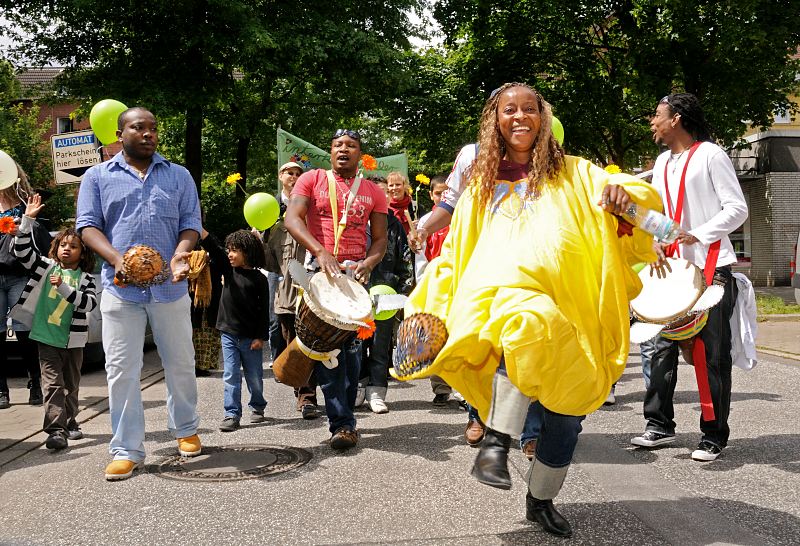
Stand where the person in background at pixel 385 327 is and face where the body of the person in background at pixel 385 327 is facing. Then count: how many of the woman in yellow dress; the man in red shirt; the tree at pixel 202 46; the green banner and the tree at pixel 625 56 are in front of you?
2

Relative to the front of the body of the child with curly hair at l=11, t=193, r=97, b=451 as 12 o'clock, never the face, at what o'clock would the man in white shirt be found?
The man in white shirt is roughly at 10 o'clock from the child with curly hair.

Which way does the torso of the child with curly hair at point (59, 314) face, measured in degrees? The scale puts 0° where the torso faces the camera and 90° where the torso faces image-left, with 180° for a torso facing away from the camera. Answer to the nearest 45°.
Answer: approximately 0°

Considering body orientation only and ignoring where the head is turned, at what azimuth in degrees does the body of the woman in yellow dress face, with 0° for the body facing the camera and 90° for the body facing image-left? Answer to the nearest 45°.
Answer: approximately 0°

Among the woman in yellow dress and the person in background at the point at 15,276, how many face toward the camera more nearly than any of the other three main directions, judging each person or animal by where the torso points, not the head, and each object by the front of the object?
2

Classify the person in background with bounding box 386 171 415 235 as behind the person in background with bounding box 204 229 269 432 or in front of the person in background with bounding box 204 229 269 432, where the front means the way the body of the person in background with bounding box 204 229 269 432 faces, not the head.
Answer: behind

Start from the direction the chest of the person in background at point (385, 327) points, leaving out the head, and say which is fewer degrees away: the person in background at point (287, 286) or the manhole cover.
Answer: the manhole cover

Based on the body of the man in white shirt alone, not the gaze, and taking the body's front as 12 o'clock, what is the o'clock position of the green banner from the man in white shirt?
The green banner is roughly at 3 o'clock from the man in white shirt.

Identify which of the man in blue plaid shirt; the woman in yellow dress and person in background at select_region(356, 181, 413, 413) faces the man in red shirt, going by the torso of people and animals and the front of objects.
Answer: the person in background

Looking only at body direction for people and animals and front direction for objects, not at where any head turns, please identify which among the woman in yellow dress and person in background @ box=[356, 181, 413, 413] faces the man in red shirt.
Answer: the person in background

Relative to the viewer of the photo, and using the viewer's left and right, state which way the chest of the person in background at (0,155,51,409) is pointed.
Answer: facing the viewer

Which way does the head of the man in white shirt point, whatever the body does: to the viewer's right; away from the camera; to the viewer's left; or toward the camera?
to the viewer's left
